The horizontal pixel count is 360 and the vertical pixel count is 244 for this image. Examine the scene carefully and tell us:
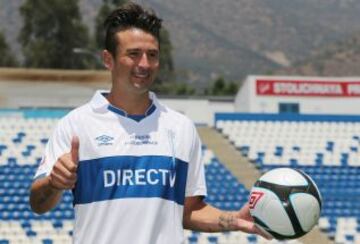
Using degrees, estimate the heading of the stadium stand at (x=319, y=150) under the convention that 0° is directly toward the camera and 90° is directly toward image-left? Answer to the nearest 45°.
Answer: approximately 0°

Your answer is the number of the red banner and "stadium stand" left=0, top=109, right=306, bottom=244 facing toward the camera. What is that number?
2

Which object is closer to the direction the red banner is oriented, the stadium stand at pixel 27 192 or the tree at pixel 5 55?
the stadium stand

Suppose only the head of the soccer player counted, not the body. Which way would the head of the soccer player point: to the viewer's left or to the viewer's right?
to the viewer's right

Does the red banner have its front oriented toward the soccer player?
yes

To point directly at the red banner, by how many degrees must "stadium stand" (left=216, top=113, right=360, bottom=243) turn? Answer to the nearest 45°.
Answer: approximately 180°

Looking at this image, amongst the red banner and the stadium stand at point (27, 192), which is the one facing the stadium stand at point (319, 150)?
the red banner

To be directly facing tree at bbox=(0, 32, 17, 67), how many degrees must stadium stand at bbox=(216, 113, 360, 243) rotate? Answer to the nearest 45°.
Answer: approximately 135° to its right

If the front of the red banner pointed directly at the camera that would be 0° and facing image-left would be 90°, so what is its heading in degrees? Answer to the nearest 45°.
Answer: approximately 0°

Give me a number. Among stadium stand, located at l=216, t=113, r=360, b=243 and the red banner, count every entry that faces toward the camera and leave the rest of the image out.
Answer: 2

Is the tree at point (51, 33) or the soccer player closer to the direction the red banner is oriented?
the soccer player
